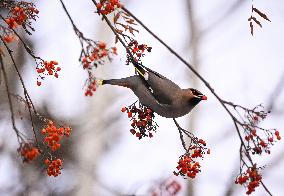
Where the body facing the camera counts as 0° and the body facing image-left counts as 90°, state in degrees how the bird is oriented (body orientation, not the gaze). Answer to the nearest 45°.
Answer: approximately 270°
